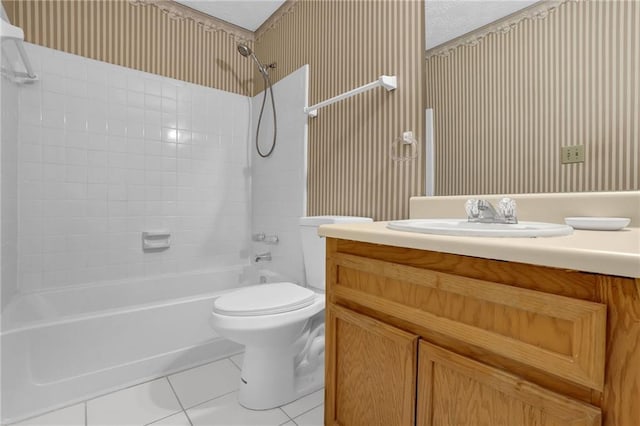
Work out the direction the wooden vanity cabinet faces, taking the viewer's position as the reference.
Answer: facing the viewer and to the left of the viewer

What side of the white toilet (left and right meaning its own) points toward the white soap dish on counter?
left

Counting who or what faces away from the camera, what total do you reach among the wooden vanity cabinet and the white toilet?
0

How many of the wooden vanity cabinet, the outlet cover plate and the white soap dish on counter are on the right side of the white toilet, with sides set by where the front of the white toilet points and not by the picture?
0

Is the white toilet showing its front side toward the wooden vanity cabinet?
no
